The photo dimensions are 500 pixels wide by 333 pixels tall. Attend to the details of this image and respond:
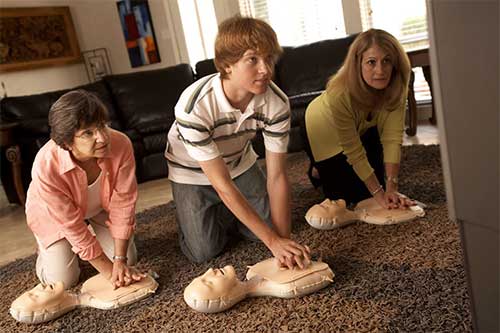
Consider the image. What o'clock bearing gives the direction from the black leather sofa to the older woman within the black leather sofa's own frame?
The older woman is roughly at 12 o'clock from the black leather sofa.

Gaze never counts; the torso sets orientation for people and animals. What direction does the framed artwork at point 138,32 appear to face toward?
toward the camera

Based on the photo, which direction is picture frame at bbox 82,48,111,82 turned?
toward the camera

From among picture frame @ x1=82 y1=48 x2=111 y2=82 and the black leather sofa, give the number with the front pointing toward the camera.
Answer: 2

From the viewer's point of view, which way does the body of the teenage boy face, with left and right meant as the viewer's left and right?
facing the viewer and to the right of the viewer

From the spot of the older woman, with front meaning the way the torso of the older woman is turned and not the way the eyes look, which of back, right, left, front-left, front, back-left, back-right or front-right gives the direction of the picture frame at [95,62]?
back-left

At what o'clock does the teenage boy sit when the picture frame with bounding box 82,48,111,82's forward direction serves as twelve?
The teenage boy is roughly at 12 o'clock from the picture frame.

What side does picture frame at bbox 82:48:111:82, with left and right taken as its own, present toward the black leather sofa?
front

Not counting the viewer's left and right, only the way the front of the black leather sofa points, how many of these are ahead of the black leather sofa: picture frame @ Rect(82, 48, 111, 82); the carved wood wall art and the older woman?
1

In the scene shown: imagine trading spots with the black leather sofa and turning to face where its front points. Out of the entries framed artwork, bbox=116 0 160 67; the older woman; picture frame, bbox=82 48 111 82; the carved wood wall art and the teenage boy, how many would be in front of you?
2

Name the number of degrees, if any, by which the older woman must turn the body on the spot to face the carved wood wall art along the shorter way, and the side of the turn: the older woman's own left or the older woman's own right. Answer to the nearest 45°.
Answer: approximately 135° to the older woman's own left

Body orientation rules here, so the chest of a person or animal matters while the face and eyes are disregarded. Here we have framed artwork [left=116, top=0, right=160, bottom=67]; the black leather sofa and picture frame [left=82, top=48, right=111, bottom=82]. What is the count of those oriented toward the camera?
3

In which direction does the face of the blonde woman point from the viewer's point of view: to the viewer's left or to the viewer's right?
to the viewer's right

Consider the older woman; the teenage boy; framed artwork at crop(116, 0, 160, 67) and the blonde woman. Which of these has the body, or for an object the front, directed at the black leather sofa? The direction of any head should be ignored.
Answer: the framed artwork

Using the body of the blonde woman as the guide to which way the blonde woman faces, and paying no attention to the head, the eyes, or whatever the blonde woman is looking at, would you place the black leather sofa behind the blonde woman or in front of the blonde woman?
behind

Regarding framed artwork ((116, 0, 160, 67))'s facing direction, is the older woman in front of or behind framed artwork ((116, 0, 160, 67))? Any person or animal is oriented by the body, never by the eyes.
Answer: in front
